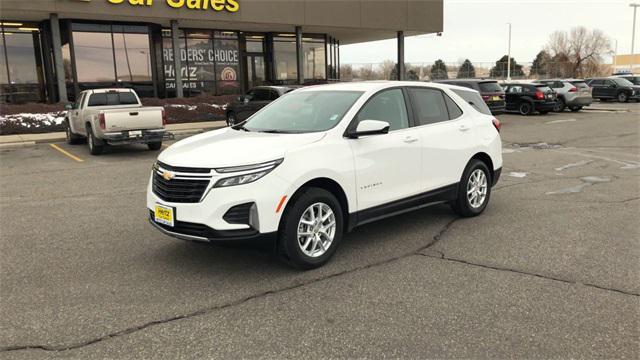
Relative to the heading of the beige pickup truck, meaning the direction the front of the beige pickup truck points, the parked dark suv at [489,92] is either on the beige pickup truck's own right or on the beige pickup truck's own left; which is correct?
on the beige pickup truck's own right

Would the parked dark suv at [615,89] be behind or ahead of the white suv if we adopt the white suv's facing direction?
behind

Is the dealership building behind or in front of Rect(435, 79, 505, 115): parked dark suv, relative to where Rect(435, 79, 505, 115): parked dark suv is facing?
in front

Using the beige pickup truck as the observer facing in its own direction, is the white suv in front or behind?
behind

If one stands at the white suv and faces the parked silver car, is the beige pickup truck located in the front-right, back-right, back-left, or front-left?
front-left

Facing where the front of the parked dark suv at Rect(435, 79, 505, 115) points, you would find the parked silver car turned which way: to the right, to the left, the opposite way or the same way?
the same way

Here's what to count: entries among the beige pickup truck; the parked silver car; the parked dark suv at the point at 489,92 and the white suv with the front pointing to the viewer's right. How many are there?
0

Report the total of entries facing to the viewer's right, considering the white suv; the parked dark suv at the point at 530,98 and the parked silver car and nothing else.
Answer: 0

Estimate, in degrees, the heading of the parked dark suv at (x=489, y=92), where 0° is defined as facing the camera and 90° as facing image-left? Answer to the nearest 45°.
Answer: approximately 135°

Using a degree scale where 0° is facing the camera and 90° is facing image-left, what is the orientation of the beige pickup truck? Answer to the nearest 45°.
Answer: approximately 135°

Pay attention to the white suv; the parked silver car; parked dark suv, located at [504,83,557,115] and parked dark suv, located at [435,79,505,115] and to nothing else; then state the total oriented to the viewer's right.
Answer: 0

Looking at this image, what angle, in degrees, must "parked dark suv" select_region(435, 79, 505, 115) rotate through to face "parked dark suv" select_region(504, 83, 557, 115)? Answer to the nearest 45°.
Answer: approximately 45° to its right

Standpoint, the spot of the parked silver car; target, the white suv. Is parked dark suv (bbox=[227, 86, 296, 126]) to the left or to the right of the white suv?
right

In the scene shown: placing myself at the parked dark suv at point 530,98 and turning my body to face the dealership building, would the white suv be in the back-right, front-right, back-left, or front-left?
front-left
